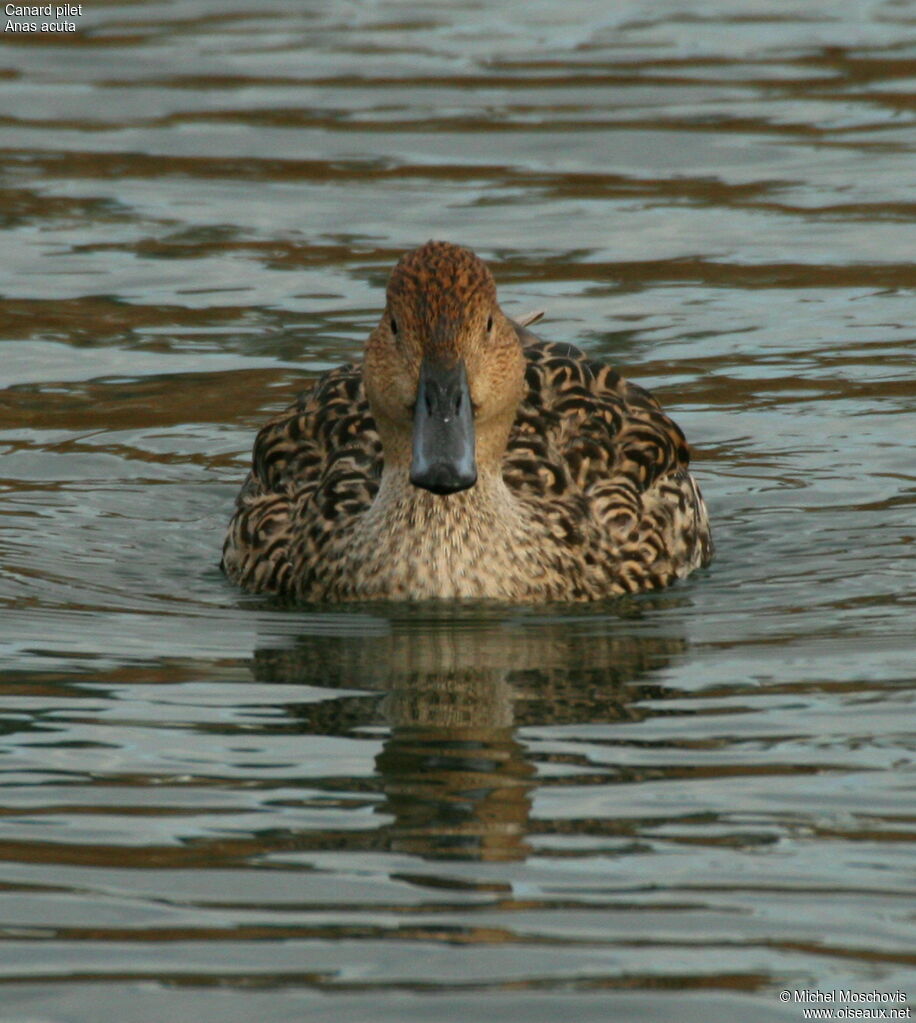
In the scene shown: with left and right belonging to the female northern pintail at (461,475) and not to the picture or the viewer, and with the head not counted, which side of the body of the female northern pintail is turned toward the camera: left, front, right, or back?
front
